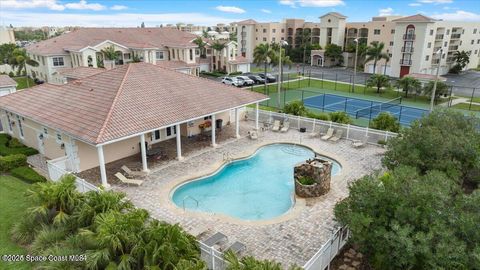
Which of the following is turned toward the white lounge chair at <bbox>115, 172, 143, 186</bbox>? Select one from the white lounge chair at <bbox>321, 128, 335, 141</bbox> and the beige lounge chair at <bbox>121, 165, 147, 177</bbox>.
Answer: the white lounge chair at <bbox>321, 128, 335, 141</bbox>

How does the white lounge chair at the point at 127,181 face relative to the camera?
to the viewer's right

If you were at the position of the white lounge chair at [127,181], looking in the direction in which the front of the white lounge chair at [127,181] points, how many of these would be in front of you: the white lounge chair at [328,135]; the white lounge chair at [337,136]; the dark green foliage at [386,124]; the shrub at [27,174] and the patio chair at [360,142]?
4

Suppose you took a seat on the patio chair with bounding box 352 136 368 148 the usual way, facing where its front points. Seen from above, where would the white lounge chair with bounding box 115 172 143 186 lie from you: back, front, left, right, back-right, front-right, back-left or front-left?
front

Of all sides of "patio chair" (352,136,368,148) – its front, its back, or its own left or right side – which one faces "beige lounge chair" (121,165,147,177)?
front

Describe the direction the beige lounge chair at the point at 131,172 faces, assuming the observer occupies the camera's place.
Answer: facing to the right of the viewer

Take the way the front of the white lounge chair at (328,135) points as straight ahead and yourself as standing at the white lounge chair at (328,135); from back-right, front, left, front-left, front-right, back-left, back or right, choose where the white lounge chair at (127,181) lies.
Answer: front

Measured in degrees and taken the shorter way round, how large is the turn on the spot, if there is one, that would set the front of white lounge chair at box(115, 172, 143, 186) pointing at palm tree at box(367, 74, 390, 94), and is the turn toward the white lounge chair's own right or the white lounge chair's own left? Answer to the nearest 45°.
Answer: approximately 45° to the white lounge chair's own left

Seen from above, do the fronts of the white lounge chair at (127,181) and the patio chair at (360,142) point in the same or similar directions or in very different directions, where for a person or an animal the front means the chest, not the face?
very different directions

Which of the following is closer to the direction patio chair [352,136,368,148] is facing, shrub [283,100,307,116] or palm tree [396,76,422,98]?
the shrub

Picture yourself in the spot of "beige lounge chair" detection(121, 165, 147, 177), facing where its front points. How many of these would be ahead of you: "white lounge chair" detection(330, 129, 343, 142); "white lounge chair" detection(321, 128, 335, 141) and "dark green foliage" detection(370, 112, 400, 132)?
3

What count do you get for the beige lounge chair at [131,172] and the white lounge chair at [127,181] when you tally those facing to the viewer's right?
2

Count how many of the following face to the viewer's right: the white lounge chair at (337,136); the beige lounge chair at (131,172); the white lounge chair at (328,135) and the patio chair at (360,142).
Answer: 1

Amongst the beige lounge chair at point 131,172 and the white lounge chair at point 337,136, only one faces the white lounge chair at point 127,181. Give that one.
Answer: the white lounge chair at point 337,136

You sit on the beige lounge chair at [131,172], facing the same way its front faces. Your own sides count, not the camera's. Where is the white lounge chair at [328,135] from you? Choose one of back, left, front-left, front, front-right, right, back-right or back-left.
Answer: front

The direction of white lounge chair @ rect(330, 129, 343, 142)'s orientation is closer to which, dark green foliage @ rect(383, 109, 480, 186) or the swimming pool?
the swimming pool

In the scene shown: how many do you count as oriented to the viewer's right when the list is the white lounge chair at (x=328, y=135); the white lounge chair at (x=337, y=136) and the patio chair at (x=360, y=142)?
0

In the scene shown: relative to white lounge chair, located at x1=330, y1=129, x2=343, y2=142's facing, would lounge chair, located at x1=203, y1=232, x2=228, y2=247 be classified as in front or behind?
in front

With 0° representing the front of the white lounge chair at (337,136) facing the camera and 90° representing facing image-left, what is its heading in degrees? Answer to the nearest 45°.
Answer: approximately 45°

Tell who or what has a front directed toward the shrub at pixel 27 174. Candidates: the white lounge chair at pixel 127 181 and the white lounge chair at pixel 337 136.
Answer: the white lounge chair at pixel 337 136
